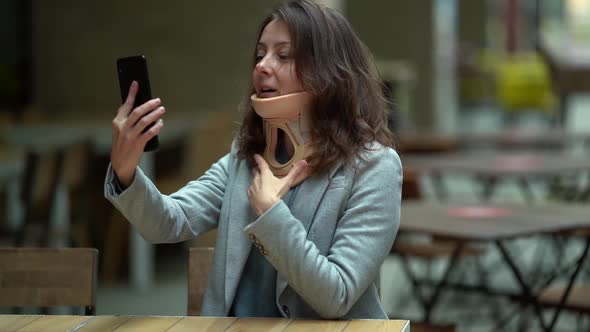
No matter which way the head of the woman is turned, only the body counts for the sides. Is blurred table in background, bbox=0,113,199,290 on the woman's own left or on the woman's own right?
on the woman's own right

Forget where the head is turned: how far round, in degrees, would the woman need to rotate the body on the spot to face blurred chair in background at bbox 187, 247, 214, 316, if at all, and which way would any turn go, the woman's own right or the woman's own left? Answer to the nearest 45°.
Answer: approximately 90° to the woman's own right

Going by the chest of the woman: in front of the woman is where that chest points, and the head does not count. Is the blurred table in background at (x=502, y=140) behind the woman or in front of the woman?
behind

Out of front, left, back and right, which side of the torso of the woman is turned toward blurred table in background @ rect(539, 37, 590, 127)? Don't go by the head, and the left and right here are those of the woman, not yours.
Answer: back

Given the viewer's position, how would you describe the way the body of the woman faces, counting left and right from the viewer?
facing the viewer and to the left of the viewer

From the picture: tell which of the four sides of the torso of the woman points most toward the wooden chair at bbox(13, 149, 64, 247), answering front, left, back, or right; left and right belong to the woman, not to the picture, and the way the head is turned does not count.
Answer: right

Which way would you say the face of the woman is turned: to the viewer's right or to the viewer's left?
to the viewer's left

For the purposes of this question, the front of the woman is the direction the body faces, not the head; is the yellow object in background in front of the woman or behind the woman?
behind

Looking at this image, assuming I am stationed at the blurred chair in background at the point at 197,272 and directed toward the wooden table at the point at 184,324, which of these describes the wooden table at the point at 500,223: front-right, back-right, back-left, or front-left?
back-left
